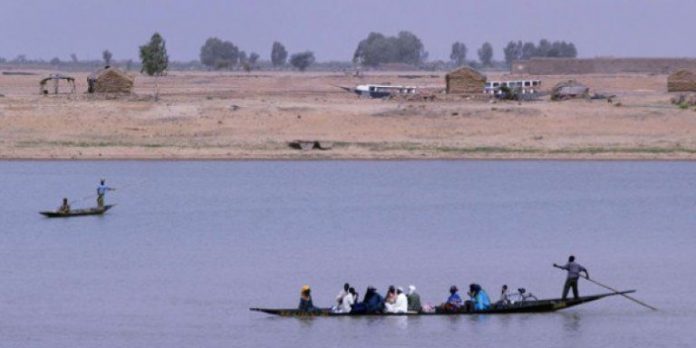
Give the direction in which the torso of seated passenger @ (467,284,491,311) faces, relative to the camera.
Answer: to the viewer's left

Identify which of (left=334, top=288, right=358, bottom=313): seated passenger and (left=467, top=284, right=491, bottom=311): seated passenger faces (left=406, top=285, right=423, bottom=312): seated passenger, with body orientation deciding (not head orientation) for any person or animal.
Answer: (left=467, top=284, right=491, bottom=311): seated passenger
